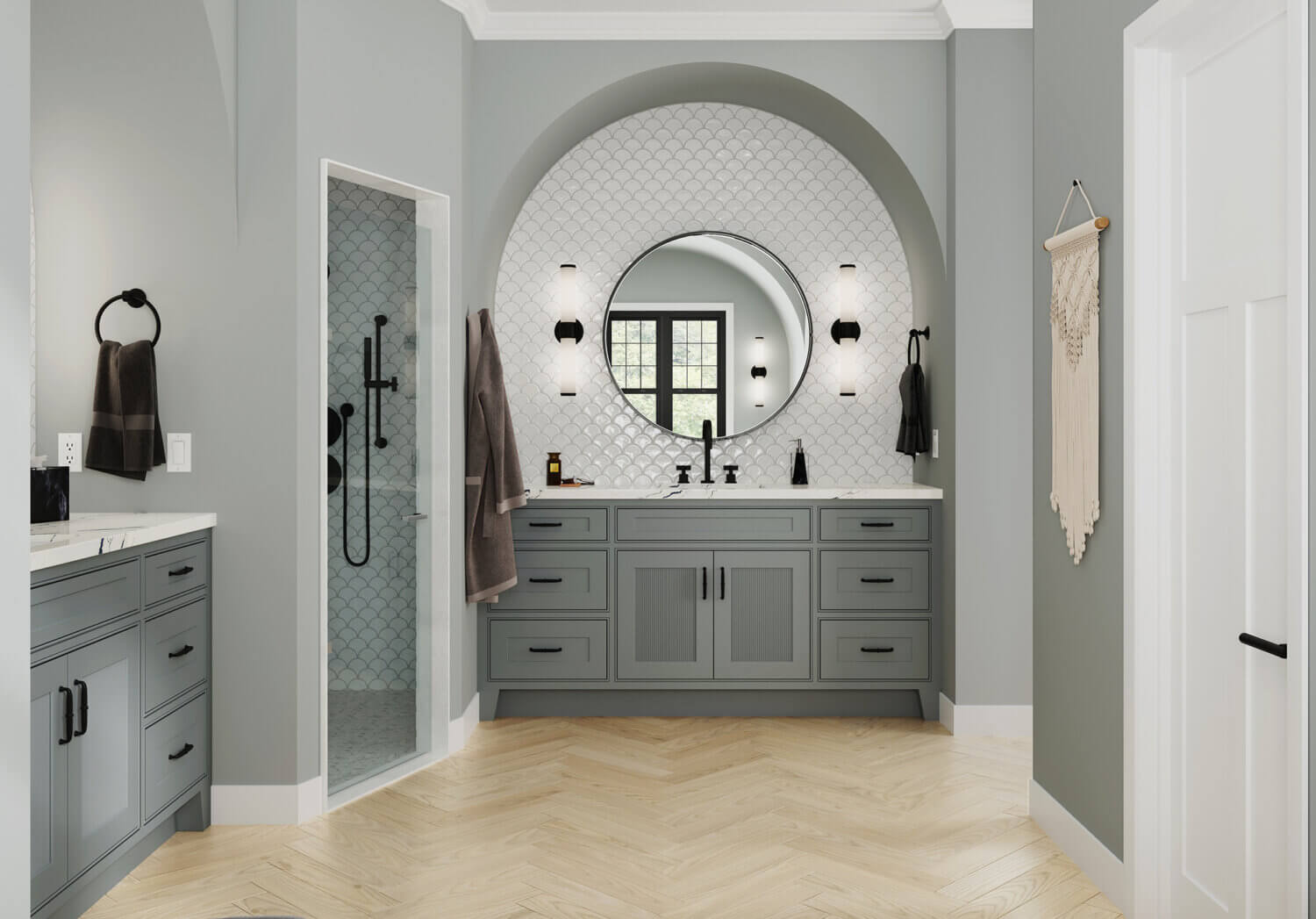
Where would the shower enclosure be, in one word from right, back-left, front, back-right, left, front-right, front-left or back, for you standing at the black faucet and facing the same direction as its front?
front-right

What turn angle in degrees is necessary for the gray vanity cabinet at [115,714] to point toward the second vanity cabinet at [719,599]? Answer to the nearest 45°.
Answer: approximately 45° to its left

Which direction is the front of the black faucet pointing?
toward the camera

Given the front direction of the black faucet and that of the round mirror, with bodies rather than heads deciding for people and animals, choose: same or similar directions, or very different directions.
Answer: same or similar directions

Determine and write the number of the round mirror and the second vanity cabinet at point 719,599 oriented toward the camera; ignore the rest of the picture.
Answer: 2

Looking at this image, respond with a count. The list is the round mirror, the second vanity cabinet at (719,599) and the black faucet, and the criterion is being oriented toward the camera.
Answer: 3

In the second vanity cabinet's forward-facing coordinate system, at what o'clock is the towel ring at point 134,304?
The towel ring is roughly at 2 o'clock from the second vanity cabinet.

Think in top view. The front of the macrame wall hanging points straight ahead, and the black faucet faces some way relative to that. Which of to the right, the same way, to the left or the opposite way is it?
to the left

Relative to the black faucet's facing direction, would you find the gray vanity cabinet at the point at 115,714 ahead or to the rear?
ahead

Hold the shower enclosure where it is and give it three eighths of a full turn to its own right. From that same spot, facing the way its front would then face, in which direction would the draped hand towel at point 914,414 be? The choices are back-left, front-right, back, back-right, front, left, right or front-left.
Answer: back

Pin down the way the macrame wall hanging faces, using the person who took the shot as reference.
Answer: facing the viewer and to the left of the viewer

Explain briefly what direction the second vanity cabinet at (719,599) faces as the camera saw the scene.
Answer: facing the viewer

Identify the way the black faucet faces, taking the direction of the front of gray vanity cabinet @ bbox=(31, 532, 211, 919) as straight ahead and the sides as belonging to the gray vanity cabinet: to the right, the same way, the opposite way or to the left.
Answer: to the right
